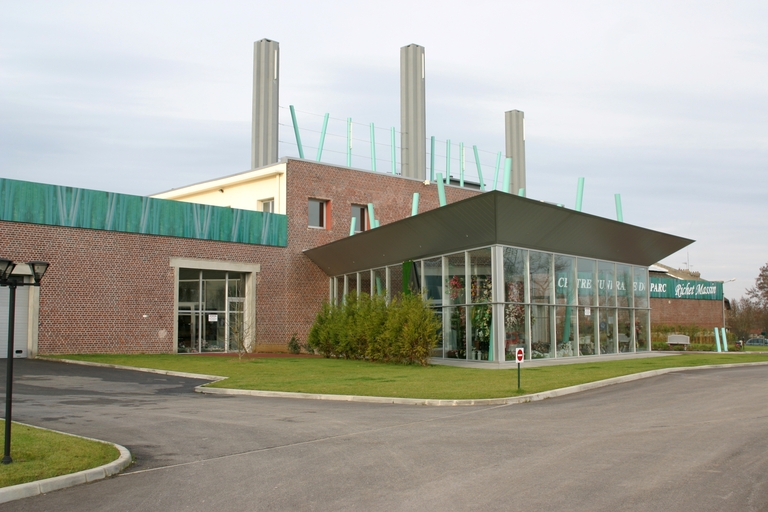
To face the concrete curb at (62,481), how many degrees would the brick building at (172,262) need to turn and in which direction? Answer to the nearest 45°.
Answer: approximately 45° to its right

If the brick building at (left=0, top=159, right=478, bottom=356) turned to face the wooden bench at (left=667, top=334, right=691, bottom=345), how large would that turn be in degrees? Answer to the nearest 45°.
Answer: approximately 45° to its left

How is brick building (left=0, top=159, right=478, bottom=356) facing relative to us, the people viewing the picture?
facing the viewer and to the right of the viewer

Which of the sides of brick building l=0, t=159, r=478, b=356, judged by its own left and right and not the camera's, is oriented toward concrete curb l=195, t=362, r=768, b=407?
front

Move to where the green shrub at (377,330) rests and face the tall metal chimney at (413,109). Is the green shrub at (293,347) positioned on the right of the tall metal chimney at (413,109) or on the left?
left

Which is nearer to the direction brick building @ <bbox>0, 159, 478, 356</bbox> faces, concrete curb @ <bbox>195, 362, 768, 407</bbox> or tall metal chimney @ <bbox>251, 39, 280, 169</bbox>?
the concrete curb

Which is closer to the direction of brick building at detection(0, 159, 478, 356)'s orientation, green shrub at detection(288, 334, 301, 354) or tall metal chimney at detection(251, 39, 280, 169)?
the green shrub
